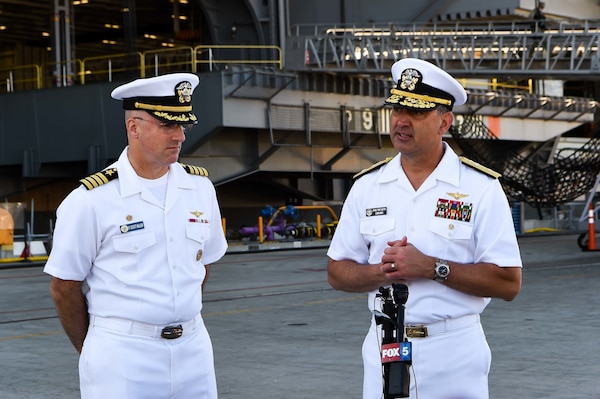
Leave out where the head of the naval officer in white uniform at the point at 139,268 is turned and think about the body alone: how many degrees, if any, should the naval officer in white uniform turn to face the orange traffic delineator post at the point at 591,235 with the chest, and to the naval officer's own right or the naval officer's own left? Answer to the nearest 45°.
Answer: approximately 90° to the naval officer's own left

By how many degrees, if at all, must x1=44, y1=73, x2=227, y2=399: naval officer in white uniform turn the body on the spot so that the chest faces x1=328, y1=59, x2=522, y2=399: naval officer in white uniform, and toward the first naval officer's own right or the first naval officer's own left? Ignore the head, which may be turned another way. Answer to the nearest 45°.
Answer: approximately 45° to the first naval officer's own left

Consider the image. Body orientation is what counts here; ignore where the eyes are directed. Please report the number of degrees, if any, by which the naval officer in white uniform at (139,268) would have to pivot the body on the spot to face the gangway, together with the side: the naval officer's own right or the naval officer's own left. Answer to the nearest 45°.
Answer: approximately 135° to the naval officer's own left

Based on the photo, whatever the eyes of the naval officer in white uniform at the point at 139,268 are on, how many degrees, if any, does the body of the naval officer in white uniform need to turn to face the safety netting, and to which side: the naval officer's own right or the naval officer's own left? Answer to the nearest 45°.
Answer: approximately 90° to the naval officer's own left

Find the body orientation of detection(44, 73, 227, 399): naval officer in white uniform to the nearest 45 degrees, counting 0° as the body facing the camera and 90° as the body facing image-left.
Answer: approximately 315°

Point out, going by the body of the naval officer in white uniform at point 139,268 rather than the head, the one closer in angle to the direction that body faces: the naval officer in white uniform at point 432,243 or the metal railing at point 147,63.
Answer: the naval officer in white uniform
